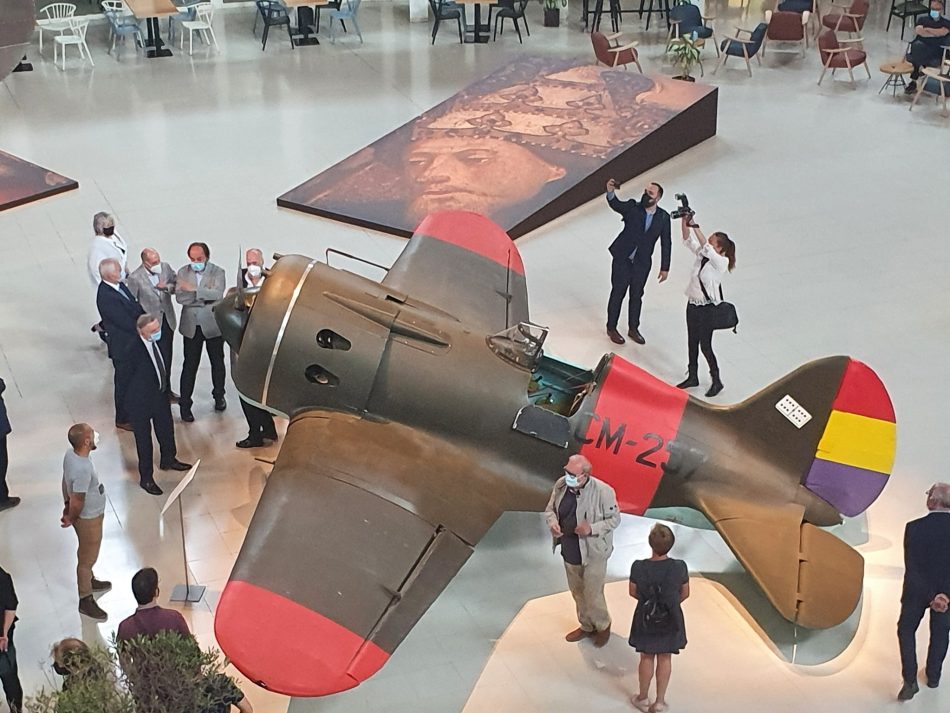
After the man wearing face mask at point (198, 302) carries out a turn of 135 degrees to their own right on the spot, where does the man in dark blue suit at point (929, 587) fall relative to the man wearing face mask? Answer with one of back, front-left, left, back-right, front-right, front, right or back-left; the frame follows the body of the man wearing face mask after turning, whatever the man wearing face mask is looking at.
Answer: back

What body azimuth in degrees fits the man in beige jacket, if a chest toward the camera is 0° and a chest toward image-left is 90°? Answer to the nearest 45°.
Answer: approximately 45°

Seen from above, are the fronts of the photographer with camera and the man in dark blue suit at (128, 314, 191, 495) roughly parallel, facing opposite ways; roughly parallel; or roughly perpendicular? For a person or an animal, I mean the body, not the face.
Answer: roughly parallel, facing opposite ways

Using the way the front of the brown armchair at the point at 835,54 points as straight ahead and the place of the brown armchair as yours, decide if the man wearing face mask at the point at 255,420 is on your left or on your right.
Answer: on your right

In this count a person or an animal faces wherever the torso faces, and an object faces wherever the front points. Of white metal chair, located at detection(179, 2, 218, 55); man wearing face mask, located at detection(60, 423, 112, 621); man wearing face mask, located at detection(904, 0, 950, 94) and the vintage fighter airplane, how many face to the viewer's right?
1

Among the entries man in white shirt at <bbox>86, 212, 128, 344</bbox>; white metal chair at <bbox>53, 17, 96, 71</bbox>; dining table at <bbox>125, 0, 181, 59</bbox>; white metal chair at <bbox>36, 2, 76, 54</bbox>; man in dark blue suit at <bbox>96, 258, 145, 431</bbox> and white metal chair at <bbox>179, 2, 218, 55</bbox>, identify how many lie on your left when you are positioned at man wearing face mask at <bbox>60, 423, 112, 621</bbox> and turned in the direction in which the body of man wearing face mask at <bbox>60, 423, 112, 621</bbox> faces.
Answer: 6

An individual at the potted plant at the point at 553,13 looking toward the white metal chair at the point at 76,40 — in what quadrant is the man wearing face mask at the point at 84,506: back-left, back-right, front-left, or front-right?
front-left

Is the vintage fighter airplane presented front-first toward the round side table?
no

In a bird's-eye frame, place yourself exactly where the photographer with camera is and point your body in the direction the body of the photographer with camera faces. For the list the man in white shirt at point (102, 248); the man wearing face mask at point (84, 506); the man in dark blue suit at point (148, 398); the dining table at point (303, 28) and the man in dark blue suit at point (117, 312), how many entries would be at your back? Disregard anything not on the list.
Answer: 0

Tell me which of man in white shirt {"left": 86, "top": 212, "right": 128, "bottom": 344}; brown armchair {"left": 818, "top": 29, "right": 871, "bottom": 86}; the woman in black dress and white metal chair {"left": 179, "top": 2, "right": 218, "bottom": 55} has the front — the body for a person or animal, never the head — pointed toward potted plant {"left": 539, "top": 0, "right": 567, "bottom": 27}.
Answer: the woman in black dress

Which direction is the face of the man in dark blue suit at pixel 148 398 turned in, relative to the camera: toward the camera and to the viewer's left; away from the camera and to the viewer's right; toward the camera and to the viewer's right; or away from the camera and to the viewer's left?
toward the camera and to the viewer's right

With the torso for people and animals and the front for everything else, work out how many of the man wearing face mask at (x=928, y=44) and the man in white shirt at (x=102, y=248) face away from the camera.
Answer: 0

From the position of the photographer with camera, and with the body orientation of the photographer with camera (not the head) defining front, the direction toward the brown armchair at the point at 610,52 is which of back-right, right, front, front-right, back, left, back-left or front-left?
right

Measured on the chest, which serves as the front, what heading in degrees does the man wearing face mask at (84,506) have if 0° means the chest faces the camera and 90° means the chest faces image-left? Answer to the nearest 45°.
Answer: approximately 270°

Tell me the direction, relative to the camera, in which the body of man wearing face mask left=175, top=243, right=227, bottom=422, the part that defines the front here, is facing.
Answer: toward the camera

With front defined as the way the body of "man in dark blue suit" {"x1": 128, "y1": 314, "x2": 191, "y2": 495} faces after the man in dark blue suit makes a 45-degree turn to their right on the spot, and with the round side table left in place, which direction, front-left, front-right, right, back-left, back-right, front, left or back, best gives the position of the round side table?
back-left

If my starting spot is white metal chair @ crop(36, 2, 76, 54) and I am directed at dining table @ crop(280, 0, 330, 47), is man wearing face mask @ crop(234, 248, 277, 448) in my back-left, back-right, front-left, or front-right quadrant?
front-right

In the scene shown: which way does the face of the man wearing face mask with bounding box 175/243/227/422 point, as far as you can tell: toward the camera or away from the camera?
toward the camera

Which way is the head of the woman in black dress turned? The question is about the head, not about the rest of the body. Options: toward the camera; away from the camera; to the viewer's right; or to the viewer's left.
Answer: away from the camera

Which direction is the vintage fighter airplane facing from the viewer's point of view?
to the viewer's left

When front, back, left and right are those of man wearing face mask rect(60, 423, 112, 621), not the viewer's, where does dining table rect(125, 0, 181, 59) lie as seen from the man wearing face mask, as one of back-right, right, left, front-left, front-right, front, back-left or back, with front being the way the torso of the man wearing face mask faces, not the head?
left

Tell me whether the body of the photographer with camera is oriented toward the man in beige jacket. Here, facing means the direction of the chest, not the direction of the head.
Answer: no
